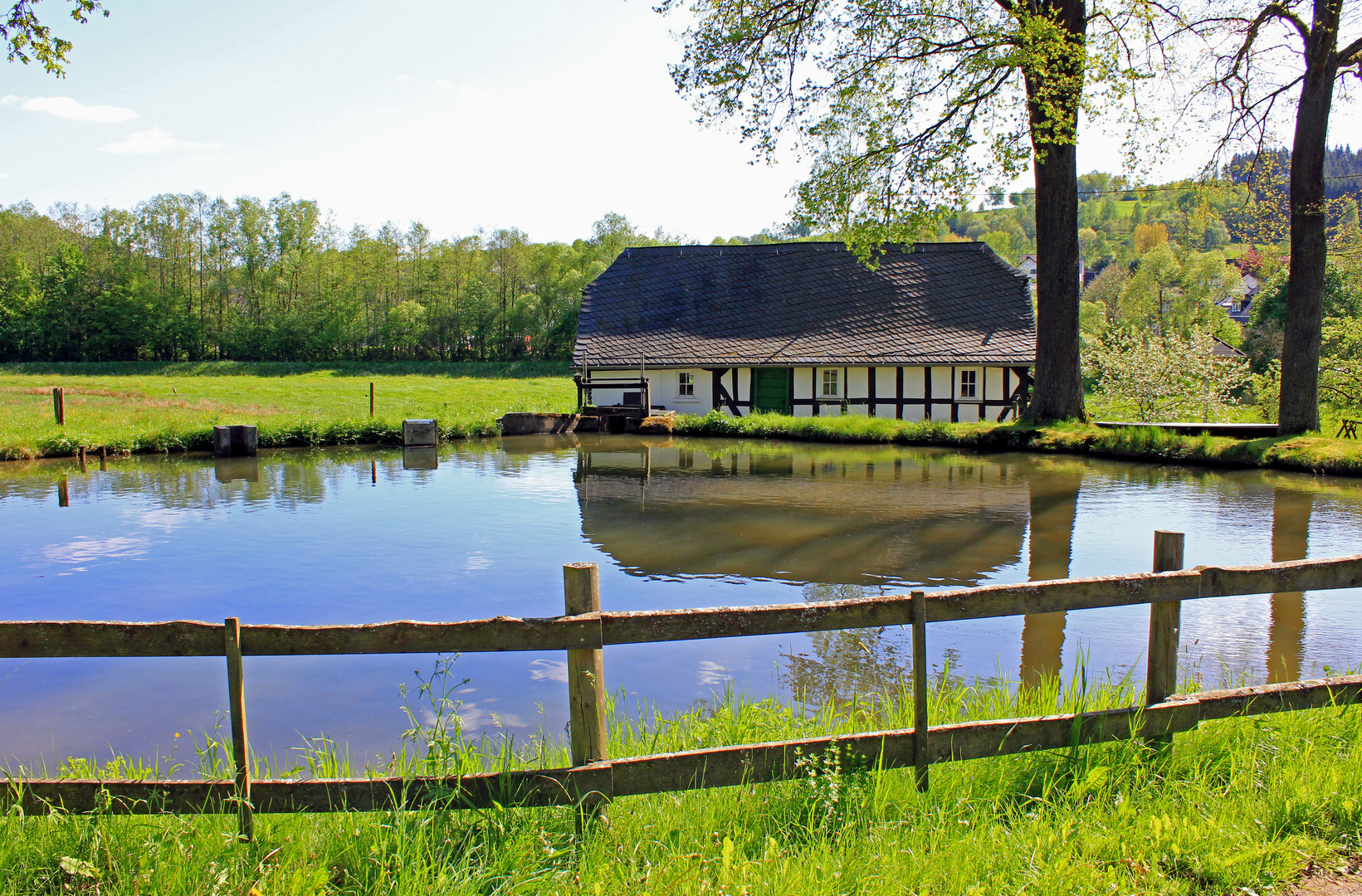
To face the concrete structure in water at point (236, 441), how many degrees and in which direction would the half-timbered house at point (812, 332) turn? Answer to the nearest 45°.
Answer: approximately 45° to its right

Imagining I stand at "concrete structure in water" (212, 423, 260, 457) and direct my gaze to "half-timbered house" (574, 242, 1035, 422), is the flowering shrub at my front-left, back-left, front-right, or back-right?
front-right

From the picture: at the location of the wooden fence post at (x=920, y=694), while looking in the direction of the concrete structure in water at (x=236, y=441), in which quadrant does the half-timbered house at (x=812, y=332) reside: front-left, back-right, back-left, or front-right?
front-right

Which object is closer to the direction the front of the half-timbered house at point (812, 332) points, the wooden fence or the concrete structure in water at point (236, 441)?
the wooden fence

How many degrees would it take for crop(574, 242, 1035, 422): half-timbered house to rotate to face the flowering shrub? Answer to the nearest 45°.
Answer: approximately 90° to its left

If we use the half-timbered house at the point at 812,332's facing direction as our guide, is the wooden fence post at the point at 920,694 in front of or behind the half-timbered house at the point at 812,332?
in front

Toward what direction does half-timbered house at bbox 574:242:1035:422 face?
toward the camera

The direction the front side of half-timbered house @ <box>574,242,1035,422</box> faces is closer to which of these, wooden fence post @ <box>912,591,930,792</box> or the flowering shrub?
the wooden fence post

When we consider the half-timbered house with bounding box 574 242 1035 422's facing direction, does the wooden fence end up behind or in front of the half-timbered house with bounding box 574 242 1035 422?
in front

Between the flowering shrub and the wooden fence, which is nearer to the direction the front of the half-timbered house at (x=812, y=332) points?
the wooden fence

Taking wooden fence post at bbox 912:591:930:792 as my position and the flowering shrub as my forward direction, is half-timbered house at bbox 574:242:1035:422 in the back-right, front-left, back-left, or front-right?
front-left
